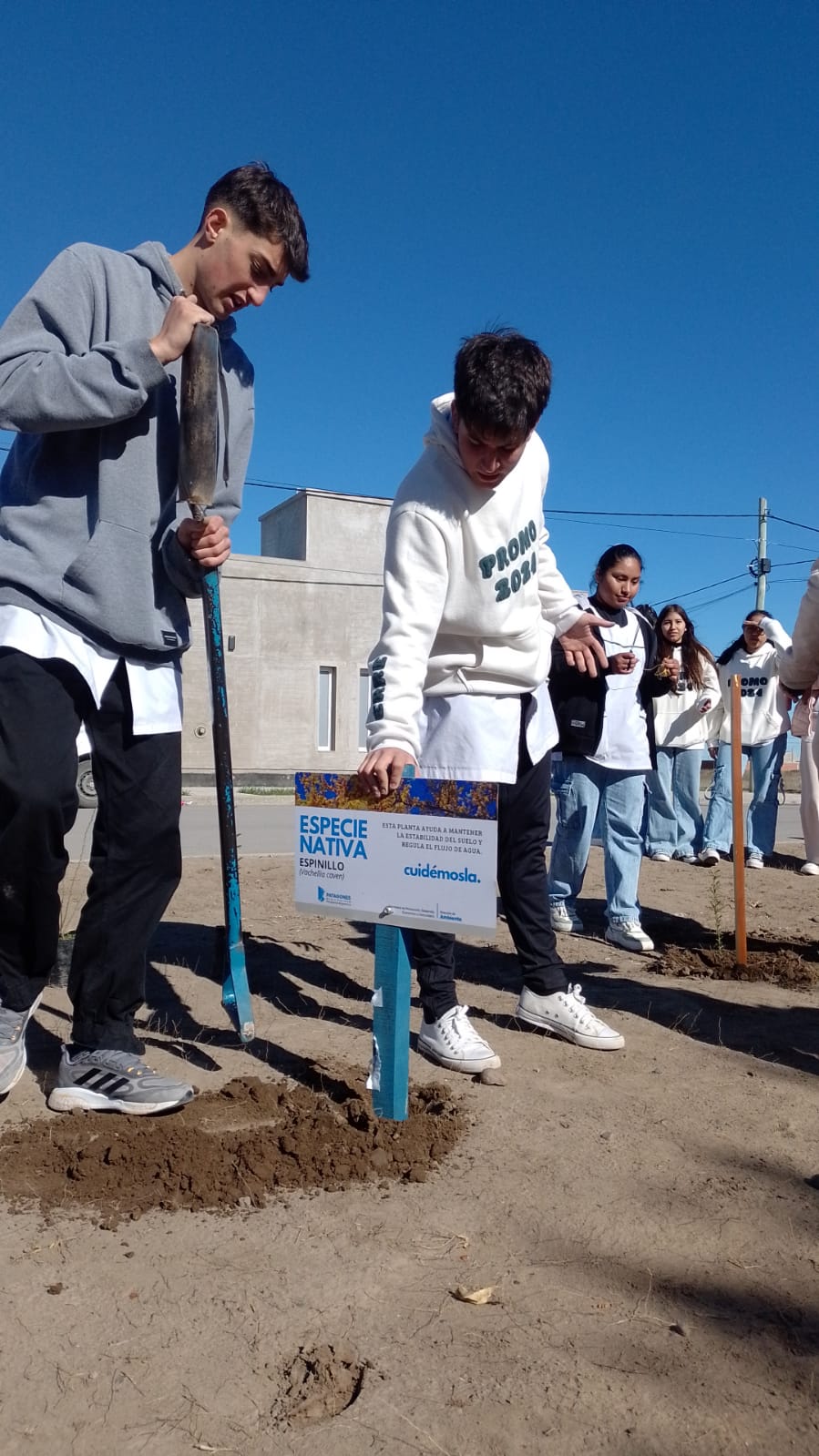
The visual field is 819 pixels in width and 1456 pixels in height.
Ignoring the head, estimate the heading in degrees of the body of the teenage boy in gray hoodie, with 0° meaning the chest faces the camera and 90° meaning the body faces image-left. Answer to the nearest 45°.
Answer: approximately 315°

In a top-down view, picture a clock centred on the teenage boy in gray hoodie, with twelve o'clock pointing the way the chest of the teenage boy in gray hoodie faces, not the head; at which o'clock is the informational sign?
The informational sign is roughly at 11 o'clock from the teenage boy in gray hoodie.

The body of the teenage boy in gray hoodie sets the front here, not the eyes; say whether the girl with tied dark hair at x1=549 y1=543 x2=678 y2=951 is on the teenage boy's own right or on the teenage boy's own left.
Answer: on the teenage boy's own left

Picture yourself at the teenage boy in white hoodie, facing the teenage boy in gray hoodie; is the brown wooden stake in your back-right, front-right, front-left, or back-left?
back-right

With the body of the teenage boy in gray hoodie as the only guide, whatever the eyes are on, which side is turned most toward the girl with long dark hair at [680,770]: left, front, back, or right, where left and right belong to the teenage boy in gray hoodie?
left
